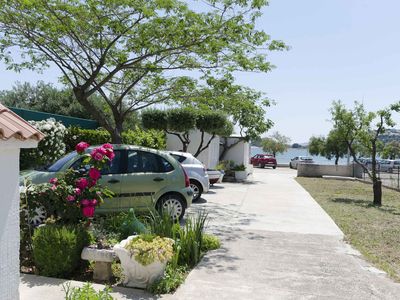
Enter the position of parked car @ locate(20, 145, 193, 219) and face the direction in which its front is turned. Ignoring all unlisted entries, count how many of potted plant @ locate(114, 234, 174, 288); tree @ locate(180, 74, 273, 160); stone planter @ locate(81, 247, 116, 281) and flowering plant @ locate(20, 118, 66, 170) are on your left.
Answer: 2

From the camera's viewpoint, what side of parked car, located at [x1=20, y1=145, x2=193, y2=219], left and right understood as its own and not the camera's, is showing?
left

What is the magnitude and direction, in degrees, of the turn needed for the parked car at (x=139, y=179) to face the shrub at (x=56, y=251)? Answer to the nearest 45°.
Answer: approximately 90° to its left

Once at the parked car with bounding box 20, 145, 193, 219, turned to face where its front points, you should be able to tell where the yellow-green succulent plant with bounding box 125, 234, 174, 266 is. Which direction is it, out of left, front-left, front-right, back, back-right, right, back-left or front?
left

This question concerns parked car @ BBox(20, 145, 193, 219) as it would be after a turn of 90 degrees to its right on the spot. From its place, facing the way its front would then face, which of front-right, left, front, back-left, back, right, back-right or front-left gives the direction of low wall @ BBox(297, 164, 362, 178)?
front-right

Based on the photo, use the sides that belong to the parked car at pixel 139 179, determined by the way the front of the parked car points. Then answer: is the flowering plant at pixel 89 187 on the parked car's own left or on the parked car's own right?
on the parked car's own left
